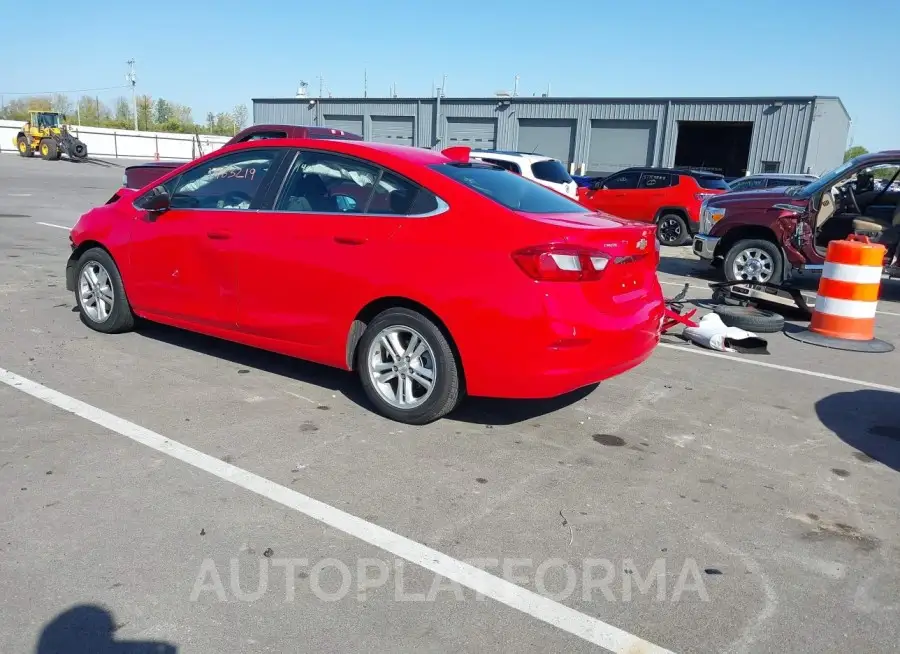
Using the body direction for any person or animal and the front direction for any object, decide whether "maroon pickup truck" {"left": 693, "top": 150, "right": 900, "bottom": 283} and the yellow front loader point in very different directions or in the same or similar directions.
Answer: very different directions

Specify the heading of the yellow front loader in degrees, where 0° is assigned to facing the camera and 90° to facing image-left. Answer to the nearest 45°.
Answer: approximately 315°

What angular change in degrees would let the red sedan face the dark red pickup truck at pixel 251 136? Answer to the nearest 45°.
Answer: approximately 45° to its right

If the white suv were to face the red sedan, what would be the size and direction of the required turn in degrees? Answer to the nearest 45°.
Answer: approximately 135° to its left

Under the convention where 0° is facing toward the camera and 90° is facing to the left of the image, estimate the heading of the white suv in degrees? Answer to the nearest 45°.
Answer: approximately 135°

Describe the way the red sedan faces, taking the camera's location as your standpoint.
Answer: facing away from the viewer and to the left of the viewer

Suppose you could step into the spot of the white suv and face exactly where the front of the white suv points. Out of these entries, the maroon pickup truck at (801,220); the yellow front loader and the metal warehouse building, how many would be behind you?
1

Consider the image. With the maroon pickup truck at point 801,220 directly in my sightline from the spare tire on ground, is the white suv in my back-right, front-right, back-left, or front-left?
front-left

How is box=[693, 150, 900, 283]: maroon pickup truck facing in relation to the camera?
to the viewer's left

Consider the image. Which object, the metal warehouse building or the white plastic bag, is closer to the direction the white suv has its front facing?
the metal warehouse building

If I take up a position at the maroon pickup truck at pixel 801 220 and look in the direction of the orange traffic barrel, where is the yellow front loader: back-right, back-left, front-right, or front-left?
back-right

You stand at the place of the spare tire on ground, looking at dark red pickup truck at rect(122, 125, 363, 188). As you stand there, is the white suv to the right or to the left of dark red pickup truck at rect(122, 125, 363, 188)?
right

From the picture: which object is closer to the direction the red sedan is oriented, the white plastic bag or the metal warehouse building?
the metal warehouse building
